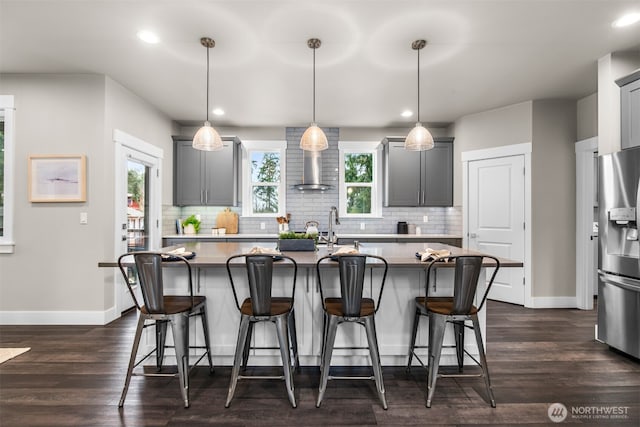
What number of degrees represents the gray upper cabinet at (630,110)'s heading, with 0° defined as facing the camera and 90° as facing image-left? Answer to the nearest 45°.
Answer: approximately 45°

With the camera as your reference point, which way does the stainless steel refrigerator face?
facing the viewer and to the left of the viewer

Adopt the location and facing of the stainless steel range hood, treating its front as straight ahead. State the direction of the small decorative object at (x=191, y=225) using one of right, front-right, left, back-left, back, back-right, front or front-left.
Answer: right

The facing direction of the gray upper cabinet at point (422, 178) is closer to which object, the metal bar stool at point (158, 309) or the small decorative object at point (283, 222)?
the metal bar stool

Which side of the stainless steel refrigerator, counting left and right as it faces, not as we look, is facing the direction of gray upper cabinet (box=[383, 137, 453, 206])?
right

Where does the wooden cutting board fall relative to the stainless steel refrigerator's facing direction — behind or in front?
in front

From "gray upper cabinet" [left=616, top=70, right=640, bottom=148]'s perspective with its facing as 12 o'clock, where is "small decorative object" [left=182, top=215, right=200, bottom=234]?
The small decorative object is roughly at 1 o'clock from the gray upper cabinet.

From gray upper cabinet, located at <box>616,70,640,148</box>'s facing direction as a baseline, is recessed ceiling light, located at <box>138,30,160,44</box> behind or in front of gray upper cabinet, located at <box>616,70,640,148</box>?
in front

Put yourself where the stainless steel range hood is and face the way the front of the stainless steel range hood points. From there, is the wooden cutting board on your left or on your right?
on your right

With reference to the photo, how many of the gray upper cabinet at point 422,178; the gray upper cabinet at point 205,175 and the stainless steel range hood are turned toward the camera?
3

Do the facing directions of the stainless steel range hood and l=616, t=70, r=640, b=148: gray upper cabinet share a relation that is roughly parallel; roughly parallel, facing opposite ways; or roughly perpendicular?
roughly perpendicular
